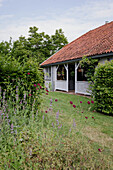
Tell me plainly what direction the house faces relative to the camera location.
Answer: facing the viewer and to the left of the viewer

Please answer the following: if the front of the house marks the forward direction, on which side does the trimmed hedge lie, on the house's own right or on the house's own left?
on the house's own left

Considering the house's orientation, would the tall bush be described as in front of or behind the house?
in front
